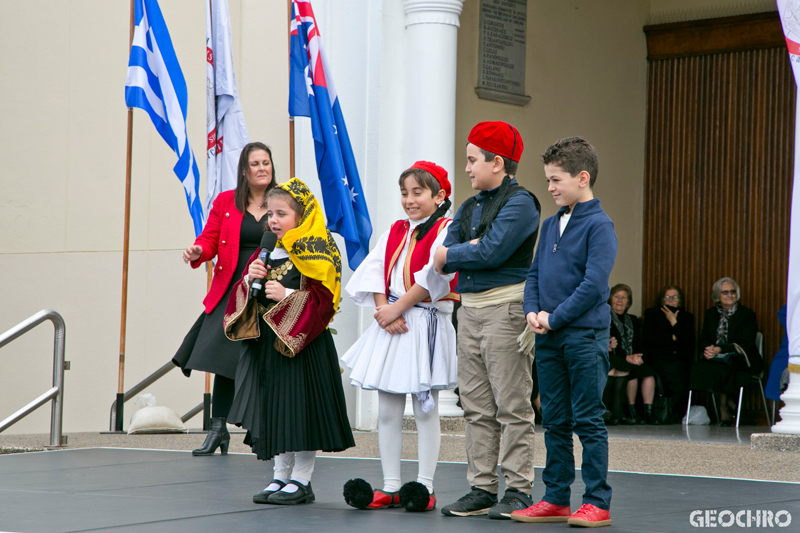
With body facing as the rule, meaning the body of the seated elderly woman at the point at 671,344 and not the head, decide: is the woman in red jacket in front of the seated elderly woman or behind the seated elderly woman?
in front

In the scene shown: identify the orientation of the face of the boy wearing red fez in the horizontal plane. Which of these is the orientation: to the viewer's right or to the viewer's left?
to the viewer's left

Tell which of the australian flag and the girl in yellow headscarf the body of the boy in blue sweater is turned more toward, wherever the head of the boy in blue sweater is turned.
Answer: the girl in yellow headscarf

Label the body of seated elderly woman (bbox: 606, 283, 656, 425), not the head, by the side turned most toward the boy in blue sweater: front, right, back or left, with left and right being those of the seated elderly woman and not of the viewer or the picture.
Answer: front

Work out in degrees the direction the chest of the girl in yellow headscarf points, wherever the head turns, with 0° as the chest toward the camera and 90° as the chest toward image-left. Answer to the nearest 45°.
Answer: approximately 45°

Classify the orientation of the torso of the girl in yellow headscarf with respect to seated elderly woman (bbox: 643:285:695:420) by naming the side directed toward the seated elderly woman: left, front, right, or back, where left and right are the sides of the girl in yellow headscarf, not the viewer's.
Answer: back

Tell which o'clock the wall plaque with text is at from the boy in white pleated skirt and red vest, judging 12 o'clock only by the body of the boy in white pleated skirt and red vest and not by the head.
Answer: The wall plaque with text is roughly at 5 o'clock from the boy in white pleated skirt and red vest.

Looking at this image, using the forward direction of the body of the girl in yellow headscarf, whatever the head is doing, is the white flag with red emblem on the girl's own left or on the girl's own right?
on the girl's own right

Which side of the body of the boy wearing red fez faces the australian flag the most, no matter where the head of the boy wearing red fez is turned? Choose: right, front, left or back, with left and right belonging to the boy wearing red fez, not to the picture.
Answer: right

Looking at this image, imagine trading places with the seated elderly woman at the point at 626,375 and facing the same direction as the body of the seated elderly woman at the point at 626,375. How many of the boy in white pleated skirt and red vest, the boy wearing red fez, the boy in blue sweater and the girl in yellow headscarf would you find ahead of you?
4

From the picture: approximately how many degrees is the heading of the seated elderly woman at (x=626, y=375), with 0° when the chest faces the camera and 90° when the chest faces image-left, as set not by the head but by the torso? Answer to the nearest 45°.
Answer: approximately 0°

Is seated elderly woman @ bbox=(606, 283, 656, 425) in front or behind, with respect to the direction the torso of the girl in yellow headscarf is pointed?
behind

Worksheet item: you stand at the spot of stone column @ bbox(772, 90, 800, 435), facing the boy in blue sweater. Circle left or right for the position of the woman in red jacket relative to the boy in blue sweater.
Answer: right
